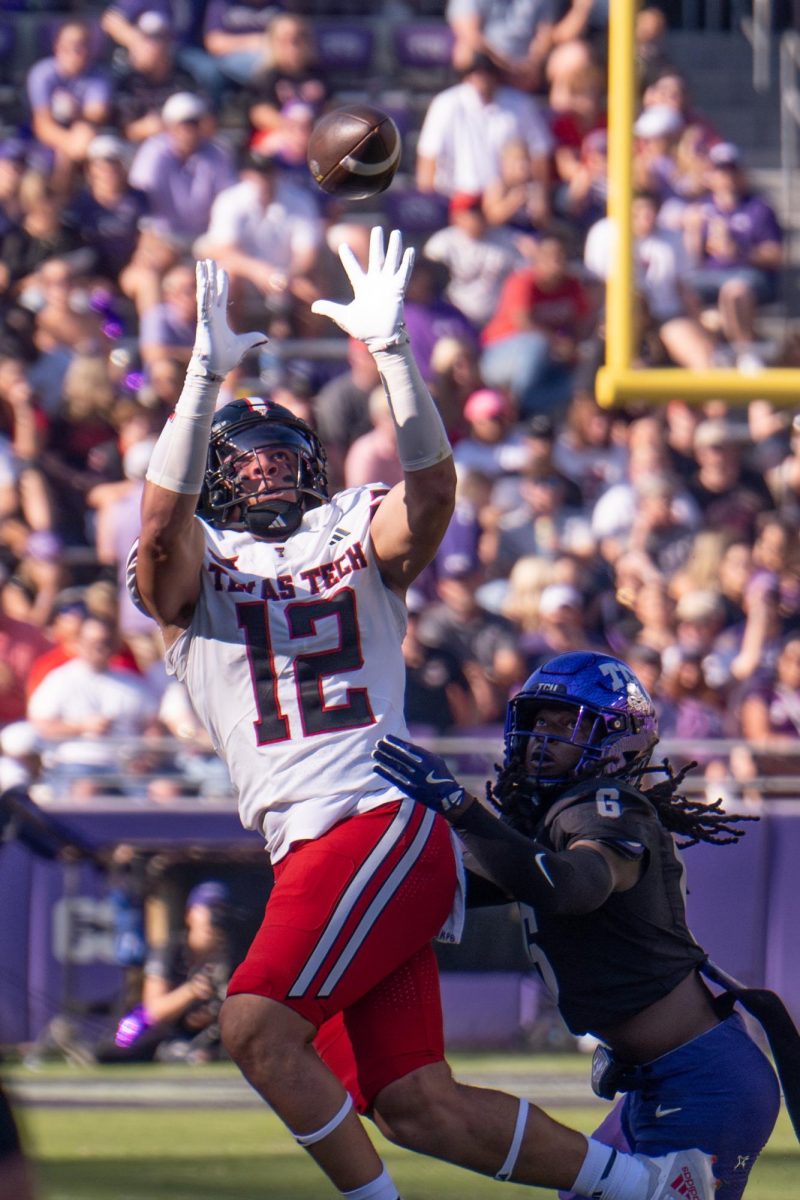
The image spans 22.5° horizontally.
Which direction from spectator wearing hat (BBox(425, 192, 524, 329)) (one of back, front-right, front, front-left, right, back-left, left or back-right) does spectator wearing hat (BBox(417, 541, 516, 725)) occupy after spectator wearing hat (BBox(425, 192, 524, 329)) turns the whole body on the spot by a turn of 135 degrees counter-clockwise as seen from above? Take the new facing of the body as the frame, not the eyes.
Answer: back-right

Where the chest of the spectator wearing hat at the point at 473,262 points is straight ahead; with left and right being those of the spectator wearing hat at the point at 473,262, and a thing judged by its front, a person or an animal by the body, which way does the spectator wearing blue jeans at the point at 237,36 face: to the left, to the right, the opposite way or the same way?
the same way

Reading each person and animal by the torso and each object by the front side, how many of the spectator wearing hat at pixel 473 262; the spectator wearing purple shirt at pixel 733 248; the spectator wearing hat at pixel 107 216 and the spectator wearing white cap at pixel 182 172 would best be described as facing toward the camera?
4

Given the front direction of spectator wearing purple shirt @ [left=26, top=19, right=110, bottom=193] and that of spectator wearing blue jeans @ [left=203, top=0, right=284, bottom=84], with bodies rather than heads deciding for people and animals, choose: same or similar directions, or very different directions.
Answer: same or similar directions

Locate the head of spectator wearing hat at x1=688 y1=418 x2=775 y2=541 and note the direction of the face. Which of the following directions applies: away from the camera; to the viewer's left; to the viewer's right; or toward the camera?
toward the camera

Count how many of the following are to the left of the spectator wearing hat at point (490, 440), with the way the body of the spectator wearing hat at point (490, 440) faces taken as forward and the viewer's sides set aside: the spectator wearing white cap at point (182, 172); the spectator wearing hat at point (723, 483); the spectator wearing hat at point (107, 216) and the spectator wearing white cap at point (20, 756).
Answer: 1

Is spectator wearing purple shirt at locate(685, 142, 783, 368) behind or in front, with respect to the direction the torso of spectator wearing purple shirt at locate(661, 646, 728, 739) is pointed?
behind

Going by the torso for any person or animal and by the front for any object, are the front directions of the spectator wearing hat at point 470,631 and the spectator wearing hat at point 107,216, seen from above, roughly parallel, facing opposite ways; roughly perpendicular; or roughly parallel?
roughly parallel

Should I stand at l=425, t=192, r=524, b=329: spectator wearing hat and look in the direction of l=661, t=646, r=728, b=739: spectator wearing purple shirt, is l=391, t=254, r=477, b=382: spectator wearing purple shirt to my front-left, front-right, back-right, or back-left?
front-right

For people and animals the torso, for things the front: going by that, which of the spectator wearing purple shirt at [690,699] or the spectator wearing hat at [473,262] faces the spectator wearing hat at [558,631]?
the spectator wearing hat at [473,262]

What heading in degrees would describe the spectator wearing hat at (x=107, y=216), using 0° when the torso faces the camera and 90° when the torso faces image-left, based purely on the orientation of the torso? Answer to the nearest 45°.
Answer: approximately 0°

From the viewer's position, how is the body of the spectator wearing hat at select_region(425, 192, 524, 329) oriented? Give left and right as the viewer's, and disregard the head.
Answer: facing the viewer

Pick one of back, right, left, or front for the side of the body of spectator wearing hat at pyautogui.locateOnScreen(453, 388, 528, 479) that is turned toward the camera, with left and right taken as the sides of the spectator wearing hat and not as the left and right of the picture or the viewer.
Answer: front

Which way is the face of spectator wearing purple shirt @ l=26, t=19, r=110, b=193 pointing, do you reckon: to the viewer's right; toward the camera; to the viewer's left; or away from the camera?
toward the camera

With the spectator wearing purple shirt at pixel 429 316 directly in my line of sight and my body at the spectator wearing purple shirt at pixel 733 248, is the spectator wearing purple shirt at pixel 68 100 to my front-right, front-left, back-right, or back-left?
front-right

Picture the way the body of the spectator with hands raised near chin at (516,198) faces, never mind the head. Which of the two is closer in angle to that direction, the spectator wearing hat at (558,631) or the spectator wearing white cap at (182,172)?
the spectator wearing hat

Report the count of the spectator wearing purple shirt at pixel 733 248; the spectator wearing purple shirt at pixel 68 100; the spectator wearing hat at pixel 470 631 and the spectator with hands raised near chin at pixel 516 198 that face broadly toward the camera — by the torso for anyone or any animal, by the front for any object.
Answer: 4

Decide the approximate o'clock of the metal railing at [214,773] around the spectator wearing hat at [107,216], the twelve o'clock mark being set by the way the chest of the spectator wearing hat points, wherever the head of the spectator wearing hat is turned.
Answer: The metal railing is roughly at 12 o'clock from the spectator wearing hat.

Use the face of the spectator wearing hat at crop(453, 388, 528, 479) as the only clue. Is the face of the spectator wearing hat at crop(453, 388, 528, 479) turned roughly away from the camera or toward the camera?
toward the camera

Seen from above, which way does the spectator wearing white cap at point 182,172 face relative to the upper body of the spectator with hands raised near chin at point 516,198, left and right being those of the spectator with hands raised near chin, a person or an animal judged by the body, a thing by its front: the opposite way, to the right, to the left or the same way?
the same way
